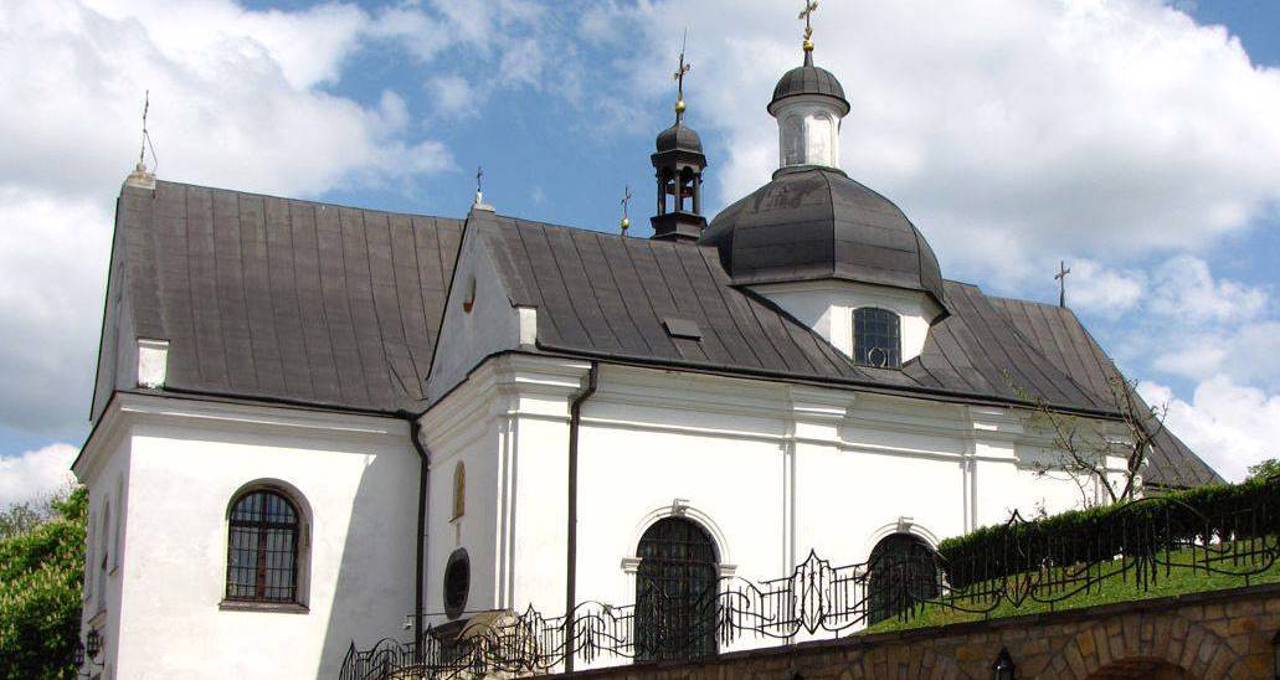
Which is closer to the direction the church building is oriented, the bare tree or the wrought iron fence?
the wrought iron fence

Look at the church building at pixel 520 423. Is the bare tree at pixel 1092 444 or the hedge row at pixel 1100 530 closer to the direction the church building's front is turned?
the hedge row

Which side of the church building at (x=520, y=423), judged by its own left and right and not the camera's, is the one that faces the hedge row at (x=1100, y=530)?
left

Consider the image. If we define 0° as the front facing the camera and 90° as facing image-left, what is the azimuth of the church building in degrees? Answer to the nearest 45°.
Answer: approximately 45°

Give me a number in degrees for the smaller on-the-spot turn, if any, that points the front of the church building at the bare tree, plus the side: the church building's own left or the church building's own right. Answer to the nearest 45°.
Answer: approximately 135° to the church building's own left

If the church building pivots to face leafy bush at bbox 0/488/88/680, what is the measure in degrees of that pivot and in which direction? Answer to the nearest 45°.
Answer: approximately 90° to its right
